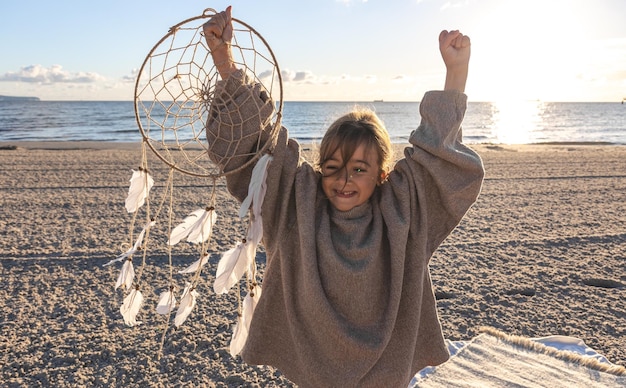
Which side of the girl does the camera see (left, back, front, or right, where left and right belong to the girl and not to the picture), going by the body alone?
front
